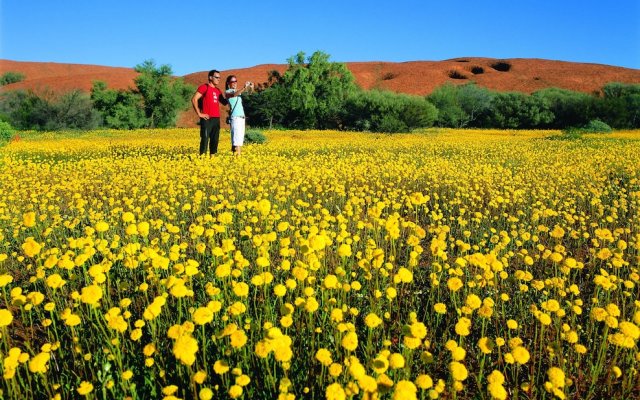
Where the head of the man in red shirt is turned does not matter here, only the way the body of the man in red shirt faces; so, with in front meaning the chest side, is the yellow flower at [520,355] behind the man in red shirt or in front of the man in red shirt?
in front

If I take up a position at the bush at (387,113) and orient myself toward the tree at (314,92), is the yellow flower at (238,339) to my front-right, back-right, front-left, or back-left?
back-left

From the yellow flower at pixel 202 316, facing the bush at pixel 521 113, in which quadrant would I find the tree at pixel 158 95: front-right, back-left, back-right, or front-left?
front-left

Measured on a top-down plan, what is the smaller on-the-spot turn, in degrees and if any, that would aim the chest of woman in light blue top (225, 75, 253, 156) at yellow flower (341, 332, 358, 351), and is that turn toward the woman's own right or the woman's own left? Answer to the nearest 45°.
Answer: approximately 45° to the woman's own right

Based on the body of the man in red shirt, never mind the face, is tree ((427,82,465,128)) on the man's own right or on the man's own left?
on the man's own left

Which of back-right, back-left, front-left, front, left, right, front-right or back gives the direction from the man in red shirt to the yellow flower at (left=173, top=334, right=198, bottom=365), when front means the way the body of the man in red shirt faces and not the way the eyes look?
front-right

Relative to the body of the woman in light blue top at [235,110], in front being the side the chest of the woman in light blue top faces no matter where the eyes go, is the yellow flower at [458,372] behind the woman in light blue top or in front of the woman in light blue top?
in front

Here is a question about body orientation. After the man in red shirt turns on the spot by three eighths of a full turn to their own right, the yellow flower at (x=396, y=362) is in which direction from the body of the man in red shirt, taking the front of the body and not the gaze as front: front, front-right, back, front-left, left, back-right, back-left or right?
left

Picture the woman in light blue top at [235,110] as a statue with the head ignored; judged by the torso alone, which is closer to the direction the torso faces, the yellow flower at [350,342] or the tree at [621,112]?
the yellow flower

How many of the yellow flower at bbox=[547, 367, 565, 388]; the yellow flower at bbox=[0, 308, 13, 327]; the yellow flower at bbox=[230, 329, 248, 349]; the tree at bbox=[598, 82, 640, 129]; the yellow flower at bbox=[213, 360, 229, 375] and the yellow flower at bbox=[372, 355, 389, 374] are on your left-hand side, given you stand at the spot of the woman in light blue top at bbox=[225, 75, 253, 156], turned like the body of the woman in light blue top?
1

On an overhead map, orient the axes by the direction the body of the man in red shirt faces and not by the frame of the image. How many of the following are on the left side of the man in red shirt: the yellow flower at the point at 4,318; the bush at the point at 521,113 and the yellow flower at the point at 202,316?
1

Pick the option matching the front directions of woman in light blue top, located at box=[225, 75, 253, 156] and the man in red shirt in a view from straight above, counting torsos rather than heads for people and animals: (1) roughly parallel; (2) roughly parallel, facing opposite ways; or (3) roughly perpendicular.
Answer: roughly parallel

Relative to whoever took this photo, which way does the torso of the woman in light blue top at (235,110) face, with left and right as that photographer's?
facing the viewer and to the right of the viewer

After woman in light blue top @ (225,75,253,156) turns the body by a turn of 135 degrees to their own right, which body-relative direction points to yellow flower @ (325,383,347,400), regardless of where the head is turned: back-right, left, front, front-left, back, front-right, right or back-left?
left

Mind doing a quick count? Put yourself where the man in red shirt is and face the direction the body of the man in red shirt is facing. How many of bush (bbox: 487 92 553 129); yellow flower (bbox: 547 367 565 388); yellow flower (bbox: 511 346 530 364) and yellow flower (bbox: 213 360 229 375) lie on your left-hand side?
1
